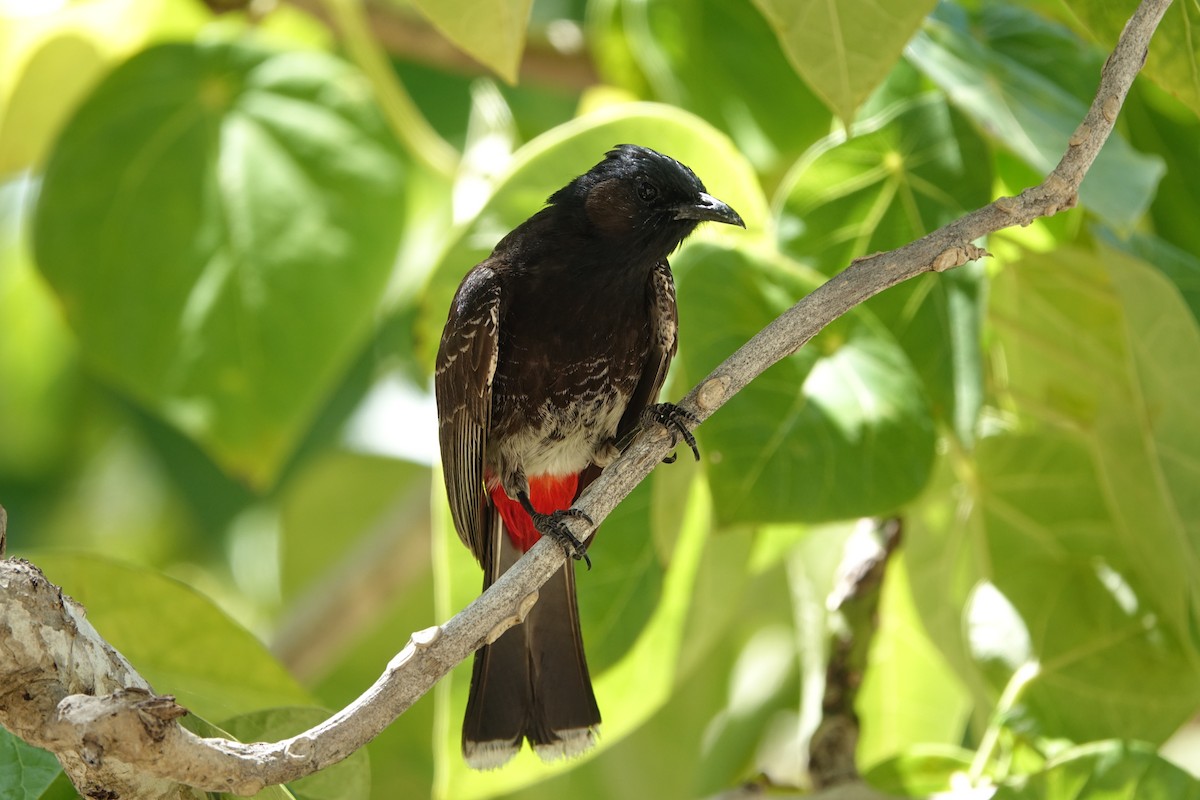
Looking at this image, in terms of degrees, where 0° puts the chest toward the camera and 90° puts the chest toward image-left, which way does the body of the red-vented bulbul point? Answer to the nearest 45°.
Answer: approximately 315°

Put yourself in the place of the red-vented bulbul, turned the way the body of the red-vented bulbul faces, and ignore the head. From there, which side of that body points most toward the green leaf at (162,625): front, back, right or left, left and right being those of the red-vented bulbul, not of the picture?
right
